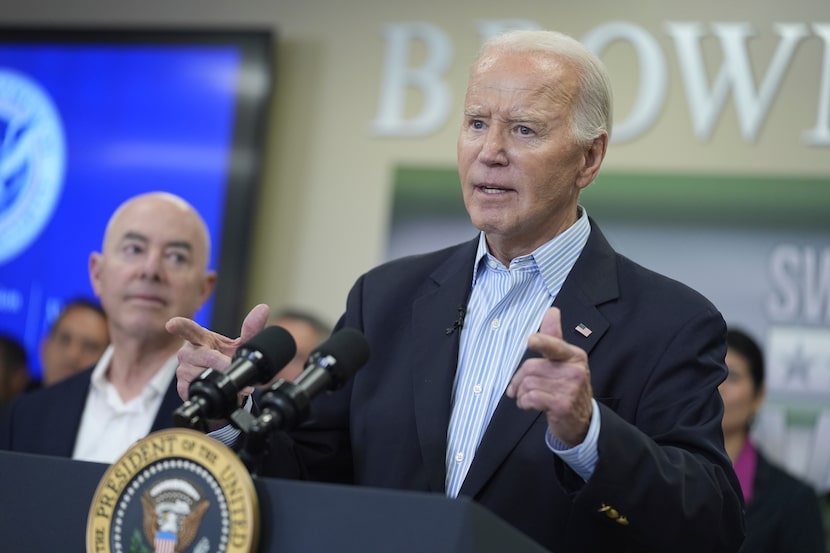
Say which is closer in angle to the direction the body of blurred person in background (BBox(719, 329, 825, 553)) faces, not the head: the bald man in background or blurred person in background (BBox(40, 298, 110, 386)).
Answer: the bald man in background

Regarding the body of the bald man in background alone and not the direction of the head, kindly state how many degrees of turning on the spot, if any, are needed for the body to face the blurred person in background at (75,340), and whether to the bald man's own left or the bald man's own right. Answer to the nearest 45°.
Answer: approximately 180°

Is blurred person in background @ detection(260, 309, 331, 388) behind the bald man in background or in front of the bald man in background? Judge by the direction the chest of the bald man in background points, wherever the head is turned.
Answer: behind

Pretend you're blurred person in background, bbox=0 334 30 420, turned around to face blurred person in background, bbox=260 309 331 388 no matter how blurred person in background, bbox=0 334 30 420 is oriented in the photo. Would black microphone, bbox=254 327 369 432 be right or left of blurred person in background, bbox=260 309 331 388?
right

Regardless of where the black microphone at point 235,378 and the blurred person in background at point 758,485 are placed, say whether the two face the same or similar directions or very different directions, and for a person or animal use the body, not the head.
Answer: very different directions

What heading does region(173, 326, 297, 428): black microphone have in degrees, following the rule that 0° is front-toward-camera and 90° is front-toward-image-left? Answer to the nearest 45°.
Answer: approximately 225°

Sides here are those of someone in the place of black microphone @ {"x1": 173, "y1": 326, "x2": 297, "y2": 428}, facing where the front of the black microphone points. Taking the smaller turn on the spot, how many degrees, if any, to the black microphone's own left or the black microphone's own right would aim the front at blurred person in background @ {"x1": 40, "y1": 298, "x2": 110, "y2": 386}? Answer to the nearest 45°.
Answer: approximately 45° to the black microphone's own left

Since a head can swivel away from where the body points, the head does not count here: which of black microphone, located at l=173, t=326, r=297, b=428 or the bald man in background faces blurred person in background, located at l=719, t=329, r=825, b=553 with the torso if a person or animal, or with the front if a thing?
the black microphone

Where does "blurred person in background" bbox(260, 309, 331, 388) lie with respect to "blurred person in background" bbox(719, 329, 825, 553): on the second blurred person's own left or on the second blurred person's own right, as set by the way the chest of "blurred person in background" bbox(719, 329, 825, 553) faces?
on the second blurred person's own right

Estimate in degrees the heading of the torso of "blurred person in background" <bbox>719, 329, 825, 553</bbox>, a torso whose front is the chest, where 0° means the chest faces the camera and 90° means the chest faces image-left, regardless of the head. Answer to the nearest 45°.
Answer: approximately 45°

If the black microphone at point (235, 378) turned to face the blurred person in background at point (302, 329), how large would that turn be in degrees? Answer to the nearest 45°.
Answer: approximately 45° to its left

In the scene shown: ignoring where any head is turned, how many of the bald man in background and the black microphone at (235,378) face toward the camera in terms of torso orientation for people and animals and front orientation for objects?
1

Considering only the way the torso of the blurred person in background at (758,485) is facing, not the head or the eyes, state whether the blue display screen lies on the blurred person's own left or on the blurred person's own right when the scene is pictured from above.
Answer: on the blurred person's own right
